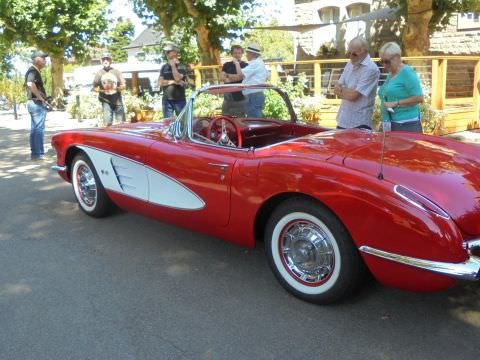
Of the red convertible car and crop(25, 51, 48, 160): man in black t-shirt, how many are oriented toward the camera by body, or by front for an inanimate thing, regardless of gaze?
0

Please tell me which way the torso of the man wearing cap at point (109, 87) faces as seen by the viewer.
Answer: toward the camera

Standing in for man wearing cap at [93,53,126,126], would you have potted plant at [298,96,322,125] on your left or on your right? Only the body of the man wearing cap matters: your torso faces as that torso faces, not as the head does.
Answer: on your left

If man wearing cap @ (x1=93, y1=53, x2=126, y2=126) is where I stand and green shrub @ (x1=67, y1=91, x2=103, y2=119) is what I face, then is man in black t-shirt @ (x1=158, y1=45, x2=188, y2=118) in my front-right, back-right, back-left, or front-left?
back-right

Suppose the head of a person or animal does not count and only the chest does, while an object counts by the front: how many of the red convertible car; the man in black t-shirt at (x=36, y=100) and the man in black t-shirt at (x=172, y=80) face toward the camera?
1

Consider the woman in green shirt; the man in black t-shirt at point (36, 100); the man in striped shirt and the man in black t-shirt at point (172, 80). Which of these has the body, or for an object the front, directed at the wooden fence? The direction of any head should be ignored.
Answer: the man in black t-shirt at point (36, 100)

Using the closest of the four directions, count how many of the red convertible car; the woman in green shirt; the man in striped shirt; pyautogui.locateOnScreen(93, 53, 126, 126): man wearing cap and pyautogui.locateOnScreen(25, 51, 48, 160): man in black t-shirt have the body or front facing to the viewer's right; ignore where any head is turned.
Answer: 1

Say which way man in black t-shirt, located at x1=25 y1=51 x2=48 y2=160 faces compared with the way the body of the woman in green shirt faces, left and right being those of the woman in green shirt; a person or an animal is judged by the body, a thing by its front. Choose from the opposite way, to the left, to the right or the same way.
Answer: the opposite way

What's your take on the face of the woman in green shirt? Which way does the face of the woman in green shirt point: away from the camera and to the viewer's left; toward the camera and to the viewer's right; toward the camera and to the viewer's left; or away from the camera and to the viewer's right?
toward the camera and to the viewer's left

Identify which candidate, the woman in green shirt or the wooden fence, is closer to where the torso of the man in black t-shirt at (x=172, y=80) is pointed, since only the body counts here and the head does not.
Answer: the woman in green shirt

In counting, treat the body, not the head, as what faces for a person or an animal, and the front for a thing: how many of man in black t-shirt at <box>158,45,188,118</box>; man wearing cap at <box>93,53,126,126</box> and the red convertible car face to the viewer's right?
0

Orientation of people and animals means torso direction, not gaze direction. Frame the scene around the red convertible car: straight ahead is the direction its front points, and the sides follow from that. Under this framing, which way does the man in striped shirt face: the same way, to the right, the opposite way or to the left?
to the left

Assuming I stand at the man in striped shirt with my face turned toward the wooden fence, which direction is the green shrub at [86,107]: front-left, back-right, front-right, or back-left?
front-left

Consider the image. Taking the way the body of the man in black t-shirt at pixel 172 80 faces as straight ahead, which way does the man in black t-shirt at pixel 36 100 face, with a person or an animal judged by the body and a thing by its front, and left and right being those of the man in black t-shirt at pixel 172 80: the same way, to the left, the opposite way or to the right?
to the left

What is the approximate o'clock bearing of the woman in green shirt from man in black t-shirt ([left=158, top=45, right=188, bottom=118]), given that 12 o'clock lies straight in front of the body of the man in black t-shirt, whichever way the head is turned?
The woman in green shirt is roughly at 11 o'clock from the man in black t-shirt.

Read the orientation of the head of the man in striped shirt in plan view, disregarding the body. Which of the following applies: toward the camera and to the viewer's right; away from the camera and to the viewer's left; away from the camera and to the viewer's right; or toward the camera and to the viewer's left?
toward the camera and to the viewer's left

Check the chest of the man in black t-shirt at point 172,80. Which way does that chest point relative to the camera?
toward the camera

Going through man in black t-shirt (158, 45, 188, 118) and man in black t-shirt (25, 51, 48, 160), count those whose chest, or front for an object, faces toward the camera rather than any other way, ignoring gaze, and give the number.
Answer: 1

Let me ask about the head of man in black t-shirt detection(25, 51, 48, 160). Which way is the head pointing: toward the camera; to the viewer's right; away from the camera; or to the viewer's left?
to the viewer's right

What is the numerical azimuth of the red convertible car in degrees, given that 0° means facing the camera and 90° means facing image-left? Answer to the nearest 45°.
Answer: approximately 135°
